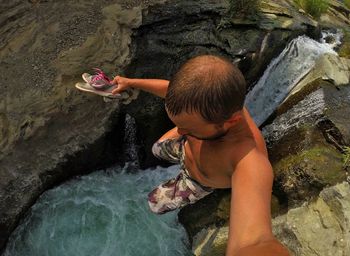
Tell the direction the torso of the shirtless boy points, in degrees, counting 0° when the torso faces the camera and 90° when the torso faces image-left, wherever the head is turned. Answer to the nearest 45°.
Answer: approximately 45°

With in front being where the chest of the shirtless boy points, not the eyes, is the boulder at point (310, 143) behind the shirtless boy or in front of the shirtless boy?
behind

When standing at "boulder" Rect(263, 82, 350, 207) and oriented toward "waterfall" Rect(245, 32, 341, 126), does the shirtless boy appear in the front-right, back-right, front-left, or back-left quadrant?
back-left

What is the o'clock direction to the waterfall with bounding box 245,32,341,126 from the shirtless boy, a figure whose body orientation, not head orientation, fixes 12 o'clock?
The waterfall is roughly at 5 o'clock from the shirtless boy.
